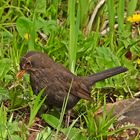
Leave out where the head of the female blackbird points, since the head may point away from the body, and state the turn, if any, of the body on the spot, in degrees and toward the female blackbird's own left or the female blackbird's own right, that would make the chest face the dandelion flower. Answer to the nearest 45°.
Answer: approximately 135° to the female blackbird's own right

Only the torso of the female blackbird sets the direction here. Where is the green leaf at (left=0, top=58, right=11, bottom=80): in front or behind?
in front

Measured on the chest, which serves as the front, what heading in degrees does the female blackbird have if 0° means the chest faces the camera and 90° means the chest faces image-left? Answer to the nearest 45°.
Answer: approximately 90°
